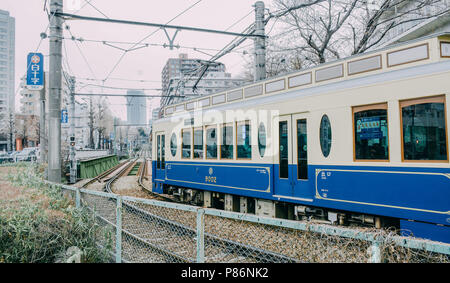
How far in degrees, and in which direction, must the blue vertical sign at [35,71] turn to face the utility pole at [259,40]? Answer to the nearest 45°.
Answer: approximately 45° to its left

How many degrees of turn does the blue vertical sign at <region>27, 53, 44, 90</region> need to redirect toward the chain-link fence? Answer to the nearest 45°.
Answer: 0° — it already faces it

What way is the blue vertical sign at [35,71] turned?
toward the camera

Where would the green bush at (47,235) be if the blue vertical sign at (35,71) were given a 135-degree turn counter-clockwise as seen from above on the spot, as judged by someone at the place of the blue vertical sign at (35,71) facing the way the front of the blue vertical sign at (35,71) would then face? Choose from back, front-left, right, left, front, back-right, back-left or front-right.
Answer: back-right

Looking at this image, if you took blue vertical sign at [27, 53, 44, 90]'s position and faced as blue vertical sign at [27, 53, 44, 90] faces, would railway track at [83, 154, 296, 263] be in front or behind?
in front

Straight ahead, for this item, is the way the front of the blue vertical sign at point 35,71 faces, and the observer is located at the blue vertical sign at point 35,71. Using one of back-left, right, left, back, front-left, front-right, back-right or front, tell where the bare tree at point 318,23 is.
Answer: left

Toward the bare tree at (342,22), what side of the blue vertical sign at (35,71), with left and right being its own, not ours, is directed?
left

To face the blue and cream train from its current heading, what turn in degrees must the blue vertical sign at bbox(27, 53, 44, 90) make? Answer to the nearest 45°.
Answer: approximately 45° to its left

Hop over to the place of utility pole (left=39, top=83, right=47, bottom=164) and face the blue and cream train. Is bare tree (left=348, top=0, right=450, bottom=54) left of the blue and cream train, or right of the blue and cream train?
left
